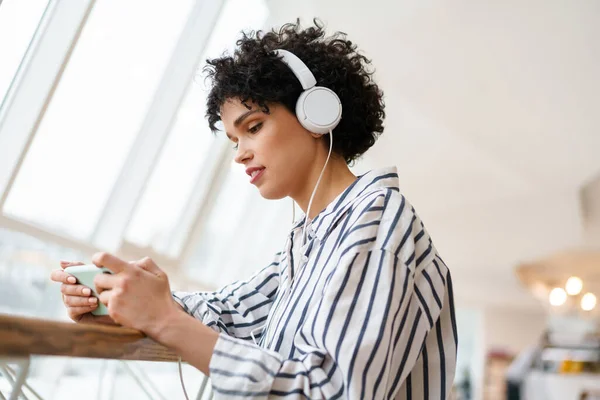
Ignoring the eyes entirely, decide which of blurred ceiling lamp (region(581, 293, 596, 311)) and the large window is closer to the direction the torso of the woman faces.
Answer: the large window

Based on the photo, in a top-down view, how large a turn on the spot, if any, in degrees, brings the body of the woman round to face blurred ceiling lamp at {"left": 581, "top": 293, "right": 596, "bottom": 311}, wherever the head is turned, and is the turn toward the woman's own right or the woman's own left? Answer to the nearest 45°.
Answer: approximately 135° to the woman's own right

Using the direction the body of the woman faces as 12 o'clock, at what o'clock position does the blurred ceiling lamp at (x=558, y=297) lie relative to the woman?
The blurred ceiling lamp is roughly at 4 o'clock from the woman.

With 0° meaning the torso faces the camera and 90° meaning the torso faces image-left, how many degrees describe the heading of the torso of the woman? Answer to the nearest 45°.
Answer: approximately 90°
